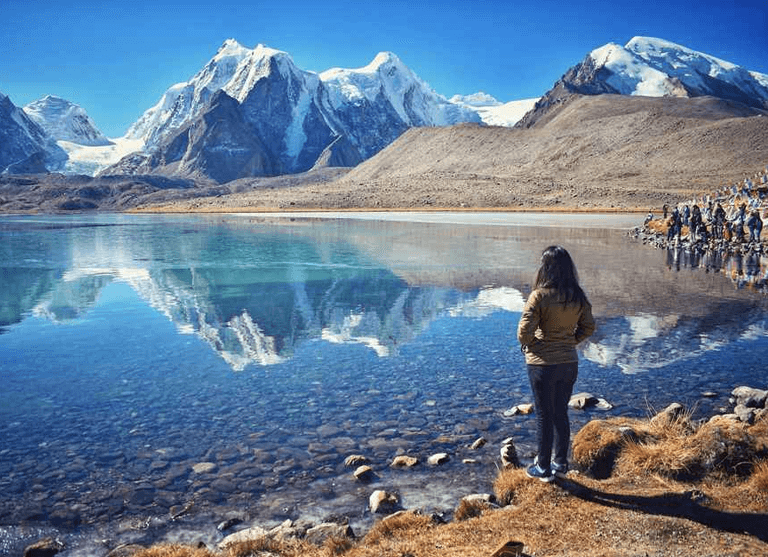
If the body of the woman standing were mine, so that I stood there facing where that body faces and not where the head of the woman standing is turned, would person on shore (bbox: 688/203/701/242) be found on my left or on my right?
on my right

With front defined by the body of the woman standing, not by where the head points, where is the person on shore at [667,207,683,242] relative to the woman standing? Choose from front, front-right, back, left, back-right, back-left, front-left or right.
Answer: front-right

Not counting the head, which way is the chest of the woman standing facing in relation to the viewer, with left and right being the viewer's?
facing away from the viewer and to the left of the viewer

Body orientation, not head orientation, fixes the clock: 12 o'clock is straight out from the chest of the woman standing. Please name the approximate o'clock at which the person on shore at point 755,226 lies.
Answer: The person on shore is roughly at 2 o'clock from the woman standing.

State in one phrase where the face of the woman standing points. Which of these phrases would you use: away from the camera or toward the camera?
away from the camera

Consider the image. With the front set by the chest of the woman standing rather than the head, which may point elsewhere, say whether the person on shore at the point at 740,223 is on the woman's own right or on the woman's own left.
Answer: on the woman's own right

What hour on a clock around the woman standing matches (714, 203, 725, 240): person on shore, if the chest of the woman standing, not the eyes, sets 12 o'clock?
The person on shore is roughly at 2 o'clock from the woman standing.
